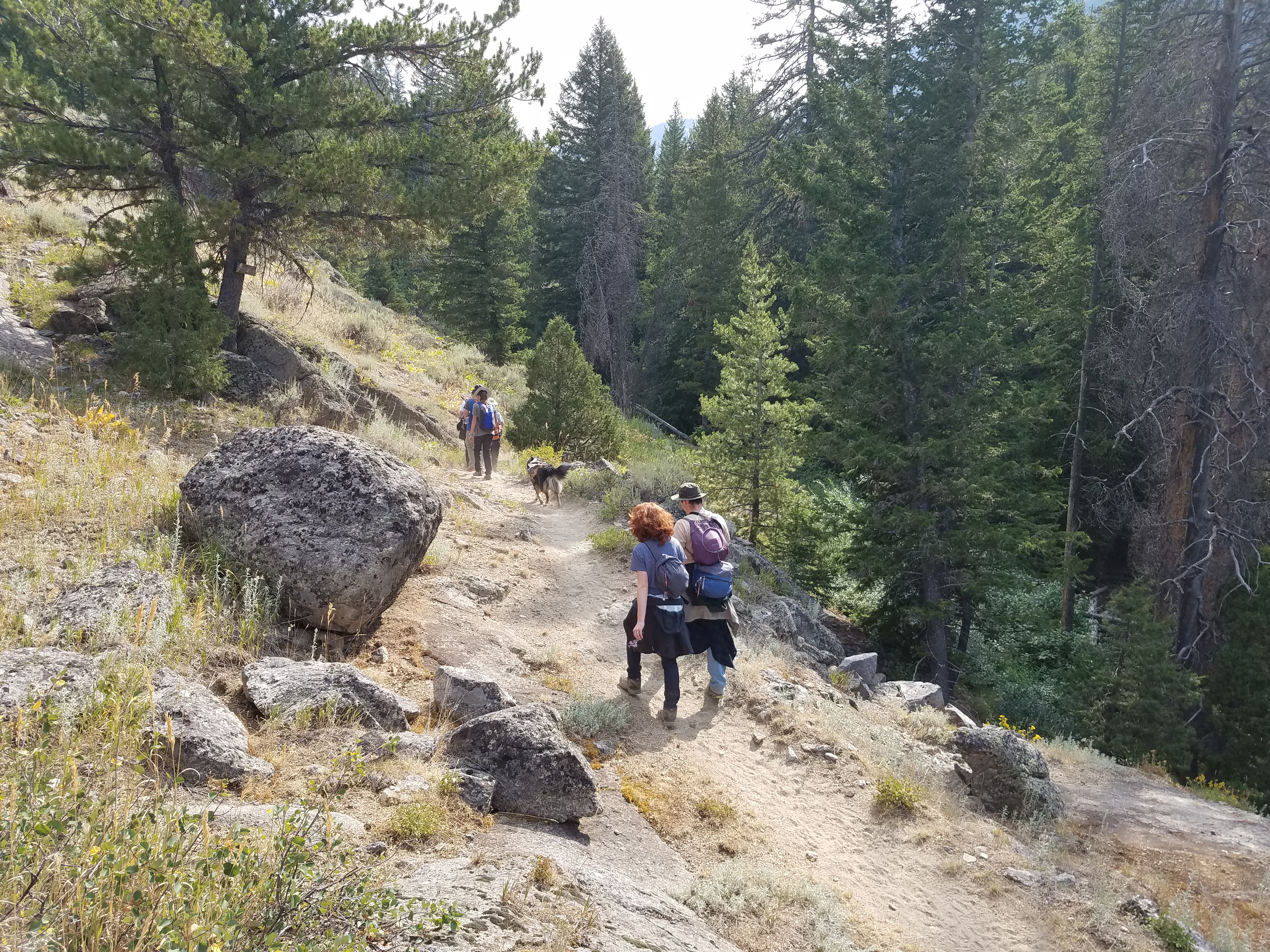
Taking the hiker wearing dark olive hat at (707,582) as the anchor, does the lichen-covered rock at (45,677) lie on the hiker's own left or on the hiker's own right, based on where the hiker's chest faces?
on the hiker's own left

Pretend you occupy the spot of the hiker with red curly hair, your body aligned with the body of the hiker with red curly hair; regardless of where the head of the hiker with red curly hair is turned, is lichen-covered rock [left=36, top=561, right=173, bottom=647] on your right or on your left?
on your left

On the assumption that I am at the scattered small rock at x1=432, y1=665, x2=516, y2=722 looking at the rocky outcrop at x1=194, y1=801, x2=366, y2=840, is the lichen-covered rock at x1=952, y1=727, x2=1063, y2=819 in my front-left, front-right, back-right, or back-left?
back-left

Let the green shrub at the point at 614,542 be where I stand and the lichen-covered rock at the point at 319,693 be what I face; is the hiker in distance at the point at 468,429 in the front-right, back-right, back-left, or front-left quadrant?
back-right

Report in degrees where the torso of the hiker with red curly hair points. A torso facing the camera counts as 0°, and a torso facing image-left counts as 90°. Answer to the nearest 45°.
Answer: approximately 135°

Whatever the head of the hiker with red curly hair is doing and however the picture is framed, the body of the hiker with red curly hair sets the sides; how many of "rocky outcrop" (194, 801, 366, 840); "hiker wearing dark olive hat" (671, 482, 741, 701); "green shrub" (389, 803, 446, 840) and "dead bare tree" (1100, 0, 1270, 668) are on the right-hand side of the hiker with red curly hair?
2

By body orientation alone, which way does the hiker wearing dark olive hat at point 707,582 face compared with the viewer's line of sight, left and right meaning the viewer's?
facing away from the viewer and to the left of the viewer

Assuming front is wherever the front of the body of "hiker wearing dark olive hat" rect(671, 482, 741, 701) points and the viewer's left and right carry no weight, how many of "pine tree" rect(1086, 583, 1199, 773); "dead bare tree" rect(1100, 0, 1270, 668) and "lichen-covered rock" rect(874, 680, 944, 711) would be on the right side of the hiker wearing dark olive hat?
3

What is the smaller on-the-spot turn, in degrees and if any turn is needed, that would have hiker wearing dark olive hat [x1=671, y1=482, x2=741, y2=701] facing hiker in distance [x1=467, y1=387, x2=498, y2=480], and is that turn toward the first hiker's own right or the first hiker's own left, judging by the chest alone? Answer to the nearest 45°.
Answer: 0° — they already face them

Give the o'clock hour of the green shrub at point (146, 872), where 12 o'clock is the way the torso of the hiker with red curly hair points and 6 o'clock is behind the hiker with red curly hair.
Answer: The green shrub is roughly at 8 o'clock from the hiker with red curly hair.
